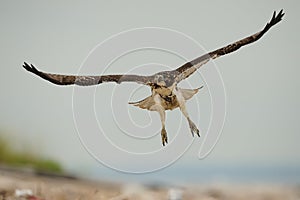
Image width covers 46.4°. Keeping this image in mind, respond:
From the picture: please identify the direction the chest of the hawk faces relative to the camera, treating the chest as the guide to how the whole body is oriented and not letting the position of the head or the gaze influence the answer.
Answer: toward the camera
